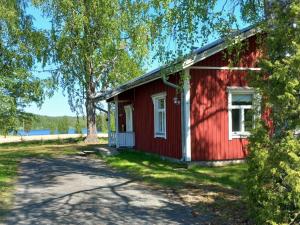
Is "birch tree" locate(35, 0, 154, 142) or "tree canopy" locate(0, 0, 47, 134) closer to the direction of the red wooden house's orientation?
the tree canopy

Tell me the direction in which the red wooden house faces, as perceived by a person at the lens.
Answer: facing the viewer and to the left of the viewer

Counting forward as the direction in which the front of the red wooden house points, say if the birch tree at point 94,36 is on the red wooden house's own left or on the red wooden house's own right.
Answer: on the red wooden house's own right

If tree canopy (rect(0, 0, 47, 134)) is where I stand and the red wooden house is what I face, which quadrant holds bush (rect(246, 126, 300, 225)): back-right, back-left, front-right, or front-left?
front-right

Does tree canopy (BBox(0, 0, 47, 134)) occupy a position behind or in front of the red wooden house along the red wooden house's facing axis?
in front

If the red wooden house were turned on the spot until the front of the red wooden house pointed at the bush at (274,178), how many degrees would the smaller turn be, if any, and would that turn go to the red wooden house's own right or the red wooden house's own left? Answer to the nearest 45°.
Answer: approximately 45° to the red wooden house's own left
